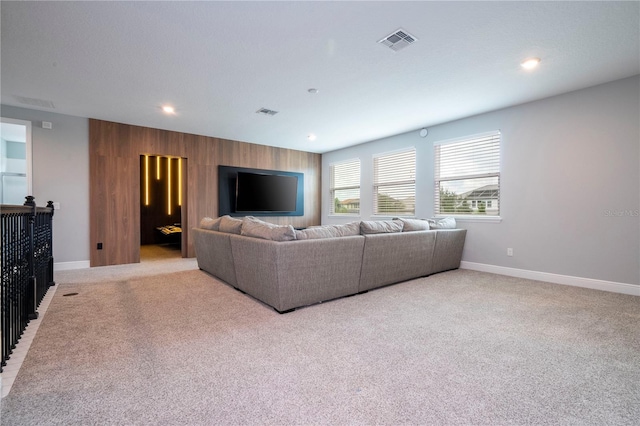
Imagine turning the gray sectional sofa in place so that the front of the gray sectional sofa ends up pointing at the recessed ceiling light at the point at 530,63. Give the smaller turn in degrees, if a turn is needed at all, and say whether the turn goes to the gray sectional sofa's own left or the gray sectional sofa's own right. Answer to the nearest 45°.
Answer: approximately 135° to the gray sectional sofa's own right

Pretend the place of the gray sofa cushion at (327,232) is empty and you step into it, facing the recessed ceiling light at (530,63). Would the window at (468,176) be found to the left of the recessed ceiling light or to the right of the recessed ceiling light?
left

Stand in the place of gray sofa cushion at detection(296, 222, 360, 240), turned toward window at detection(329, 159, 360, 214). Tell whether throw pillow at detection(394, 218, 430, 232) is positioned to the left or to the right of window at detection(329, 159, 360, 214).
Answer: right

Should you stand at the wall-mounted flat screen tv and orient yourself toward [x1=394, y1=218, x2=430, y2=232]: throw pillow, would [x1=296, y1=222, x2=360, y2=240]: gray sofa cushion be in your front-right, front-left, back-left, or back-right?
front-right

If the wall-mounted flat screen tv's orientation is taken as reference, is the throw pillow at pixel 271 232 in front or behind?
in front

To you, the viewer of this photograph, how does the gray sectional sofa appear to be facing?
facing away from the viewer and to the left of the viewer

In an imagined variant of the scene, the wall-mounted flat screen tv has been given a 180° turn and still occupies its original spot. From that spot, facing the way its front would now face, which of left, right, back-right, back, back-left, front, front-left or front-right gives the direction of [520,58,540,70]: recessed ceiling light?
back

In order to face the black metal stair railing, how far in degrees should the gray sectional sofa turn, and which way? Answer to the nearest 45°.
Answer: approximately 90° to its left

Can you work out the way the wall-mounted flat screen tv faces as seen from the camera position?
facing the viewer and to the right of the viewer

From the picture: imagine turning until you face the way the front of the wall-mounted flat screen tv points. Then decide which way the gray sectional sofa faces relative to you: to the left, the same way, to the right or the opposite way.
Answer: the opposite way

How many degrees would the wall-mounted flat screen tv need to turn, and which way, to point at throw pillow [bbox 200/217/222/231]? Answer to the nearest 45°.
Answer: approximately 45° to its right

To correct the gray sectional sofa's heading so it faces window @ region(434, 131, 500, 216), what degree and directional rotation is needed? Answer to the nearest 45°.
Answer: approximately 90° to its right

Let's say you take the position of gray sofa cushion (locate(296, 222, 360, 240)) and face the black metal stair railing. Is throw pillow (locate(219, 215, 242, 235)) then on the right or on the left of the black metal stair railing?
right

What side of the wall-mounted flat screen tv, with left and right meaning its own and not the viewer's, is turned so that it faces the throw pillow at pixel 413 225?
front

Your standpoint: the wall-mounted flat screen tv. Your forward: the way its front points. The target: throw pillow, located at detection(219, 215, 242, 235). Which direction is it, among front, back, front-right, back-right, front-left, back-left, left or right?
front-right

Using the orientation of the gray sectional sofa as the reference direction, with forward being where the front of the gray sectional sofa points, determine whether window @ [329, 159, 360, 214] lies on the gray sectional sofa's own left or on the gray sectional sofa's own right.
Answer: on the gray sectional sofa's own right
